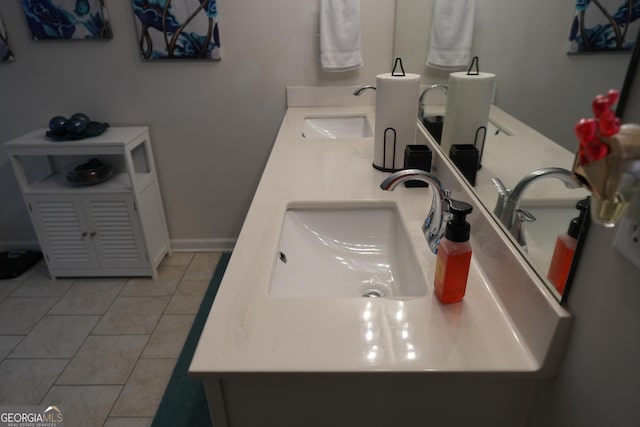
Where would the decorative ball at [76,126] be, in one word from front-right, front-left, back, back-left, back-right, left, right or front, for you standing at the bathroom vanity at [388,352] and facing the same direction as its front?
front-right

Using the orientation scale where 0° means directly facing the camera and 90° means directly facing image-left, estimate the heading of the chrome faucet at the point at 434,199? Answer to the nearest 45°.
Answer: approximately 90°

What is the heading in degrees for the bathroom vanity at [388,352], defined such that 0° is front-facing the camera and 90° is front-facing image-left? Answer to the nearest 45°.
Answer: approximately 90°

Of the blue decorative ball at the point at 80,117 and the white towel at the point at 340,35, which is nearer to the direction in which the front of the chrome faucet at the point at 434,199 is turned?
the blue decorative ball

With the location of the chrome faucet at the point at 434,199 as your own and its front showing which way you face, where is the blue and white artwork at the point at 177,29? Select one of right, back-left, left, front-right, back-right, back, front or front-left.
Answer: front-right

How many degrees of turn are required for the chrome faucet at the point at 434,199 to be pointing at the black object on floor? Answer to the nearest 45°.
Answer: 0° — it already faces it

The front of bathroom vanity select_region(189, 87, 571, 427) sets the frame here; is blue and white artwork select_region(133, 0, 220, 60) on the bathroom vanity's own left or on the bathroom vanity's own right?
on the bathroom vanity's own right

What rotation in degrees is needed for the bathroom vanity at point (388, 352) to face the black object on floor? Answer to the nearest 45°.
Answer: approximately 45° to its right
